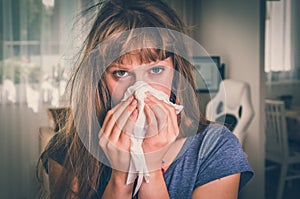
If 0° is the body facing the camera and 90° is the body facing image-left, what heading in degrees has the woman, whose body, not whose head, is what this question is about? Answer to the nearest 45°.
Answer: approximately 0°

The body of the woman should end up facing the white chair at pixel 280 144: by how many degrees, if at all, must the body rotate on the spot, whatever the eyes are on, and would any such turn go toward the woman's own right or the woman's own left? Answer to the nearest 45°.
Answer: approximately 135° to the woman's own left

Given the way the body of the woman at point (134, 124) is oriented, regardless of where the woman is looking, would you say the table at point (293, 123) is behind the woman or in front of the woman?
behind

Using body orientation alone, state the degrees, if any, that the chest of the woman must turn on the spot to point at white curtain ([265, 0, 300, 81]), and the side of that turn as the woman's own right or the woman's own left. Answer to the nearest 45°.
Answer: approximately 135° to the woman's own left

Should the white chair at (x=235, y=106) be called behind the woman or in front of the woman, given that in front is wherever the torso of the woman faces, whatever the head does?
behind

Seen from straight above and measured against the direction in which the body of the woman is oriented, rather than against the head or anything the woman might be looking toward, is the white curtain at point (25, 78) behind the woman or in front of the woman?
behind

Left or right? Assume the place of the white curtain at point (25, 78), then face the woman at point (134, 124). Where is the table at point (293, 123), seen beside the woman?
left
